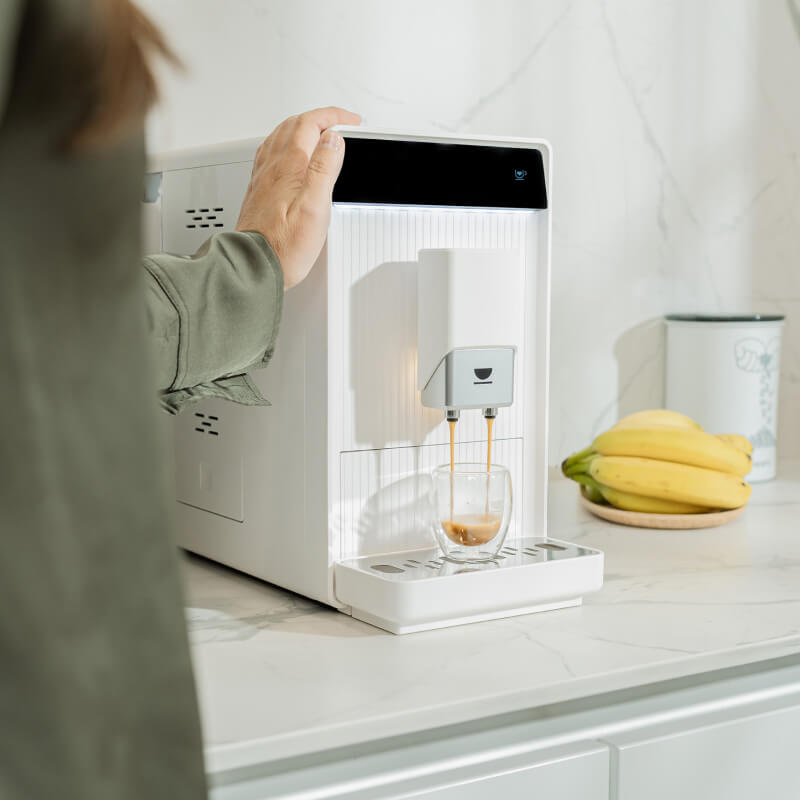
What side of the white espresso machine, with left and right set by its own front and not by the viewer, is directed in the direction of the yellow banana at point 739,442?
left

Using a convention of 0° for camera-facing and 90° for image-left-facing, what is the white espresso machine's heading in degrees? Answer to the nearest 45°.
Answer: approximately 315°

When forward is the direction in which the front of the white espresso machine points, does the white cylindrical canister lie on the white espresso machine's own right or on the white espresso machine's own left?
on the white espresso machine's own left
